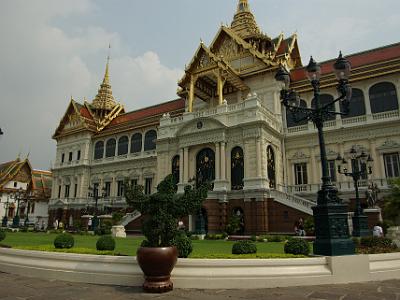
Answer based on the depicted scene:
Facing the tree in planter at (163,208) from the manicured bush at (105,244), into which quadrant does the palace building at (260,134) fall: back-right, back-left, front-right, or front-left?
back-left

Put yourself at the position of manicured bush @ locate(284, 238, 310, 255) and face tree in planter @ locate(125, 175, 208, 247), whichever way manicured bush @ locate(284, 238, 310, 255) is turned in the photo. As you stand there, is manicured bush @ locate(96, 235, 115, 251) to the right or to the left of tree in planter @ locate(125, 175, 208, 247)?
right

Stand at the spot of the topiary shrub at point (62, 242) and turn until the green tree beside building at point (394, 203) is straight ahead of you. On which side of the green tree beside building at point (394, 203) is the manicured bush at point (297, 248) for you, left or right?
right

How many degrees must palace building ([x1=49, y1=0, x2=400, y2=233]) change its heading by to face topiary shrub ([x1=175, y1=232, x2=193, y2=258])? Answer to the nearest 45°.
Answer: approximately 45° to its left

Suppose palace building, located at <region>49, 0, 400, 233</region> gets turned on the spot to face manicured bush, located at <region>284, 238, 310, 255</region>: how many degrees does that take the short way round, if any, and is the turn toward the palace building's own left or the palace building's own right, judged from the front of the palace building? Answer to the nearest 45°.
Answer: approximately 45° to the palace building's own left

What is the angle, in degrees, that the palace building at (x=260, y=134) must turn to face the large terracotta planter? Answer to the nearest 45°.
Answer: approximately 45° to its left

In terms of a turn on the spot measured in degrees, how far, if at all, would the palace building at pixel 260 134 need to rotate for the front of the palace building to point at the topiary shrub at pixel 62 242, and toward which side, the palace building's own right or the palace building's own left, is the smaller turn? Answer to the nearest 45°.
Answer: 0° — it already faces it

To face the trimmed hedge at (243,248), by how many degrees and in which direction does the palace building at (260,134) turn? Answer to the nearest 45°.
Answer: approximately 45° to its left
